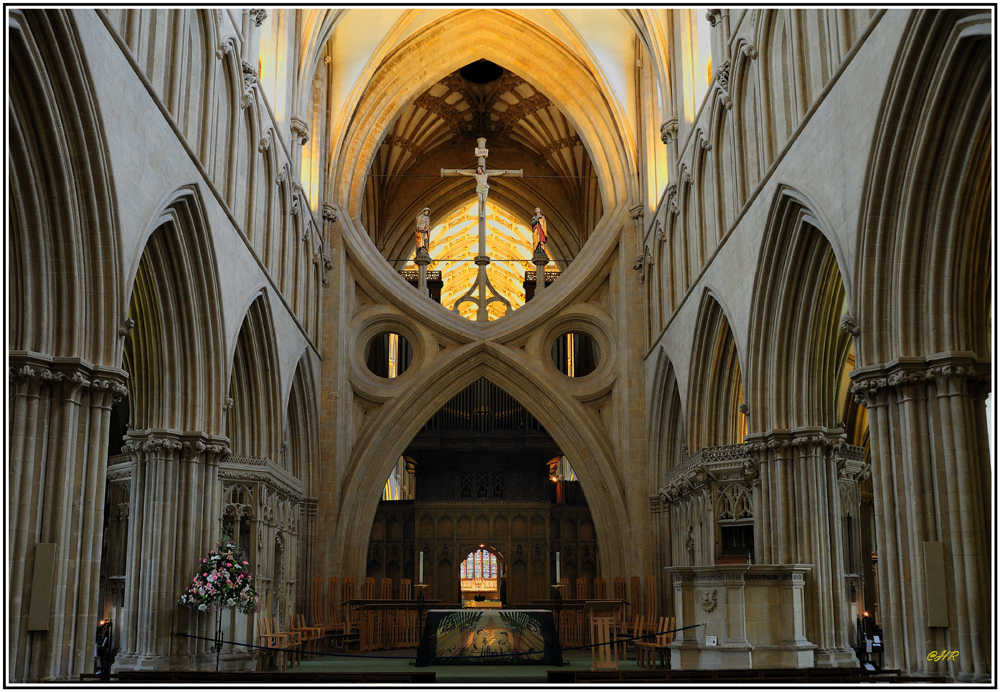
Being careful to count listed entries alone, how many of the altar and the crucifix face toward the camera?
2

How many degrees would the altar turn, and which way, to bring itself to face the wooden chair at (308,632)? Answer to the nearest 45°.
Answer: approximately 135° to its right

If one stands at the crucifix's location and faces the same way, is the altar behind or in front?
in front

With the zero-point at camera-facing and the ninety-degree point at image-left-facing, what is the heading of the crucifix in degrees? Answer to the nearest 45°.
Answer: approximately 0°

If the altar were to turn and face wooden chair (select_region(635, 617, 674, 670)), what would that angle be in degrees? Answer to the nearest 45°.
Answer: approximately 90° to its left

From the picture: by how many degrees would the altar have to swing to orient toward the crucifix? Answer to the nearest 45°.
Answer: approximately 180°
